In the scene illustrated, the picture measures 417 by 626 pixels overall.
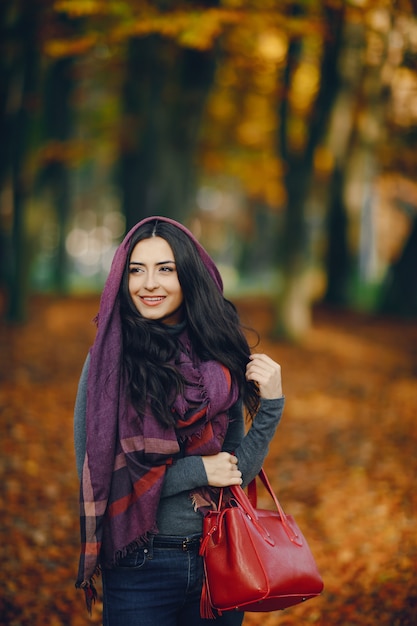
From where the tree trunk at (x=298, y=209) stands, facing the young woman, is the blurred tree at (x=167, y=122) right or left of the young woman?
right

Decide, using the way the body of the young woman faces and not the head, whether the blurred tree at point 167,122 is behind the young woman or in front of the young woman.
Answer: behind

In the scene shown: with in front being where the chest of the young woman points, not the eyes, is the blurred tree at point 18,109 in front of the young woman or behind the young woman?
behind

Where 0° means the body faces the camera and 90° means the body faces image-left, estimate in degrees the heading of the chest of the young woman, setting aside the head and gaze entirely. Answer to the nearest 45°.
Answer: approximately 315°
